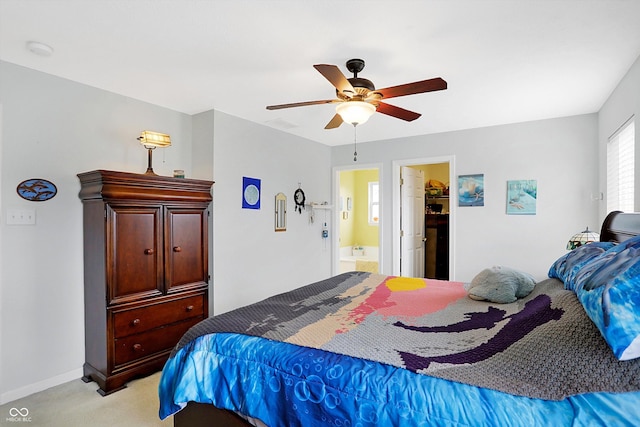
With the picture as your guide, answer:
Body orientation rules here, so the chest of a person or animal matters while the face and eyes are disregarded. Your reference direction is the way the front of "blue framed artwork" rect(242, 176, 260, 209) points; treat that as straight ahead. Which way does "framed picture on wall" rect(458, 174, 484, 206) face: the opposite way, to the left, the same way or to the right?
to the right

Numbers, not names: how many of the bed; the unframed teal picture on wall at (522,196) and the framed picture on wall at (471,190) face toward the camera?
2

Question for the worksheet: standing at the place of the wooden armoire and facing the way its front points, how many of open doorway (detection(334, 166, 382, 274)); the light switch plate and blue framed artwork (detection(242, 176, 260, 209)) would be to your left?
2

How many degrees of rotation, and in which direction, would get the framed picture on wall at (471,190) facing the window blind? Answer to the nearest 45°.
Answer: approximately 45° to its left

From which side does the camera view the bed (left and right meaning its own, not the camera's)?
left

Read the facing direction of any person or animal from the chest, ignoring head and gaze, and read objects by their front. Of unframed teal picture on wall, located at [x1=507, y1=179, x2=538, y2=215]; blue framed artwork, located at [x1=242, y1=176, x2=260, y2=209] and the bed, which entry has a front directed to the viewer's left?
the bed

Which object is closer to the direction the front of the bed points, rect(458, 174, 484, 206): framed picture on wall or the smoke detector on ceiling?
the smoke detector on ceiling

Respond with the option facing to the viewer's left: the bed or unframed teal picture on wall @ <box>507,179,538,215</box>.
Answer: the bed

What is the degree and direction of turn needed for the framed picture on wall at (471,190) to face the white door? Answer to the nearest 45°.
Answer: approximately 135° to its right

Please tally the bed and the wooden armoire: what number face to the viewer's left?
1

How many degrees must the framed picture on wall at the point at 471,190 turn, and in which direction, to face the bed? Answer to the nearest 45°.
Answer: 0° — it already faces it

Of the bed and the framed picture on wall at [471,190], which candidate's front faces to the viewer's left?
the bed
